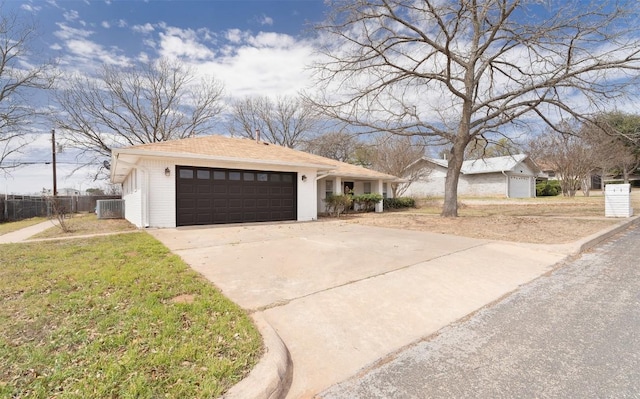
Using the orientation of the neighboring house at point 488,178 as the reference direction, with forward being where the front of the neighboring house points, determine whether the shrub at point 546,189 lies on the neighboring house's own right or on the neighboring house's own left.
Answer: on the neighboring house's own left

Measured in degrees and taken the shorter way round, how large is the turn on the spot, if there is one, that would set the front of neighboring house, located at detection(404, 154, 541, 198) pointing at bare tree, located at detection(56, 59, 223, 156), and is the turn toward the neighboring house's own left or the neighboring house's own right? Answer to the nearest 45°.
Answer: approximately 90° to the neighboring house's own right

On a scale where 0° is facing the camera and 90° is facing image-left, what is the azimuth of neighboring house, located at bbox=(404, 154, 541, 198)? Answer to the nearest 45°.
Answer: approximately 315°

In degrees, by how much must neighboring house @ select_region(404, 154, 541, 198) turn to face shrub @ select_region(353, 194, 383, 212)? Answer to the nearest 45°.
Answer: approximately 90° to its right

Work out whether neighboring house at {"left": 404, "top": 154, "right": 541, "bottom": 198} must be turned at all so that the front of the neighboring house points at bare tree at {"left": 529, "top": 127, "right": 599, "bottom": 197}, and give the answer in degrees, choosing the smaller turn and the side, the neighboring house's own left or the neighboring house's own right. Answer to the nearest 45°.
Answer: approximately 45° to the neighboring house's own left

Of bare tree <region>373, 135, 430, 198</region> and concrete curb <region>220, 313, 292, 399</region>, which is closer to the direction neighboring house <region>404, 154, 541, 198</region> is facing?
the concrete curb

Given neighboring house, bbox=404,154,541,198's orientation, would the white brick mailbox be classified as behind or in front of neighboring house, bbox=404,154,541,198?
in front

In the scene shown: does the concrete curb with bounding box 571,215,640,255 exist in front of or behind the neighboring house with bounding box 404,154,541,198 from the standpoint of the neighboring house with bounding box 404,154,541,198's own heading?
in front

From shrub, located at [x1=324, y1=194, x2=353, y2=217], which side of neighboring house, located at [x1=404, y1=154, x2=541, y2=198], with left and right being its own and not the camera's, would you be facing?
right
